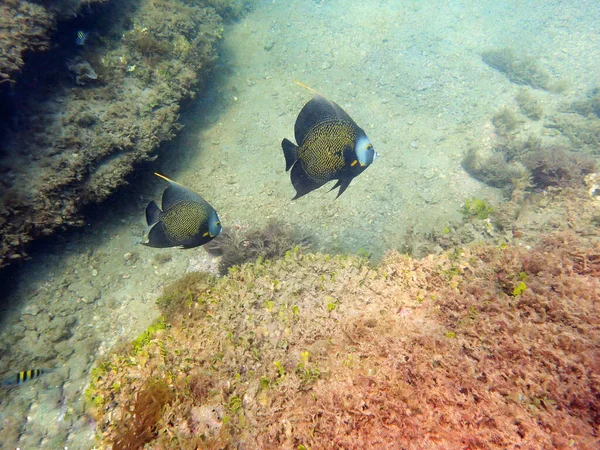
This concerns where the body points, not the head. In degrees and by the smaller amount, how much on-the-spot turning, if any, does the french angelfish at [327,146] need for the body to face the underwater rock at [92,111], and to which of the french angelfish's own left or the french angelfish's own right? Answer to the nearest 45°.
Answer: approximately 135° to the french angelfish's own left

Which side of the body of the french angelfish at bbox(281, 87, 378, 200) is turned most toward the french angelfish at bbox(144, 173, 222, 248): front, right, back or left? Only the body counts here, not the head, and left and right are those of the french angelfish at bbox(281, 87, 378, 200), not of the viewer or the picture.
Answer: back

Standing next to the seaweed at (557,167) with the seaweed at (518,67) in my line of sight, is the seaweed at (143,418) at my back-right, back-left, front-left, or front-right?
back-left

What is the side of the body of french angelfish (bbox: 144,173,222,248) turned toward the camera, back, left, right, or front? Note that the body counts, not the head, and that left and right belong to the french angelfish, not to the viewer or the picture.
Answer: right

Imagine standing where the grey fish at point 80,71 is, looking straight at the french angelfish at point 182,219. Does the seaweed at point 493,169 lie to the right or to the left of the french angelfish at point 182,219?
left

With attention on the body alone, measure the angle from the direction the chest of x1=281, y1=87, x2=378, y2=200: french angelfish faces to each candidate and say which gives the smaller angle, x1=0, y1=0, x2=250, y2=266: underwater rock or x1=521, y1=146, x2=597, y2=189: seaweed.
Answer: the seaweed

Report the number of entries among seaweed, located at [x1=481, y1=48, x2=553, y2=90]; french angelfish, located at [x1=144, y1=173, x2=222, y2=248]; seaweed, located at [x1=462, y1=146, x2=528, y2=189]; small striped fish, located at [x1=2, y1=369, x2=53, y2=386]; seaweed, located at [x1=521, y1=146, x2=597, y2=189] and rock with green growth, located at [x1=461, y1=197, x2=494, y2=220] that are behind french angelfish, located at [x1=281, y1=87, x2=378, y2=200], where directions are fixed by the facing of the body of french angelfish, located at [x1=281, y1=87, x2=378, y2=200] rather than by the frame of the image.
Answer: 2

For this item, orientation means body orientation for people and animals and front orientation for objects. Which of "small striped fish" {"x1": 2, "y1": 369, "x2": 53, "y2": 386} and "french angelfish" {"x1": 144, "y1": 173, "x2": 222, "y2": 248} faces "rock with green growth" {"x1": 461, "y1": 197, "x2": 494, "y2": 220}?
the french angelfish

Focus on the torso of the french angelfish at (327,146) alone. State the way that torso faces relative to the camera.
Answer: to the viewer's right

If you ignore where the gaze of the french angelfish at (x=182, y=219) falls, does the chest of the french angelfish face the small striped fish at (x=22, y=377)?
no

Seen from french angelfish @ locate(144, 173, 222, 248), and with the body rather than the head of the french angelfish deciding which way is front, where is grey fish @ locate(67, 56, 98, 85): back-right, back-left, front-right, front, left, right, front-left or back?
left
